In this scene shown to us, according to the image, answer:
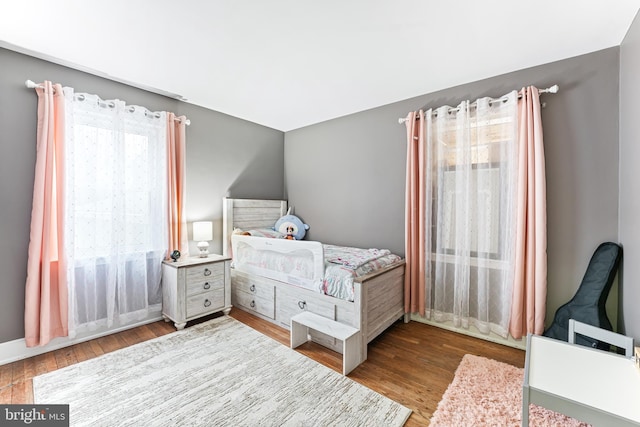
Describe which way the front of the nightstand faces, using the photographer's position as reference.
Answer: facing the viewer and to the right of the viewer

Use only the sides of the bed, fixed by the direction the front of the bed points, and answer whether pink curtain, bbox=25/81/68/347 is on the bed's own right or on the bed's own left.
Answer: on the bed's own right

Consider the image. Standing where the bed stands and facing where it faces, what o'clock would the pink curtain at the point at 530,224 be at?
The pink curtain is roughly at 11 o'clock from the bed.

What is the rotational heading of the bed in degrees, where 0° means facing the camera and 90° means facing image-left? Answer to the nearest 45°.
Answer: approximately 315°

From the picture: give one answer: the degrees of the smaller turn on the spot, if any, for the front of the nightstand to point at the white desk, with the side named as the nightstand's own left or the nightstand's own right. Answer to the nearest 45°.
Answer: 0° — it already faces it

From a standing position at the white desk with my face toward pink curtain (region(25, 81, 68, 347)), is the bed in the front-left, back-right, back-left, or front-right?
front-right

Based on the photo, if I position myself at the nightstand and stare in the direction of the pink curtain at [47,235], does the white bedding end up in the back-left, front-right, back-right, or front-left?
back-left

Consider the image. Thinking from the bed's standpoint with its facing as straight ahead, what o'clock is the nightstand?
The nightstand is roughly at 5 o'clock from the bed.

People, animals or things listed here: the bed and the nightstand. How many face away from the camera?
0

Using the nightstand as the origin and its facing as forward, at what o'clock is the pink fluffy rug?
The pink fluffy rug is roughly at 12 o'clock from the nightstand.

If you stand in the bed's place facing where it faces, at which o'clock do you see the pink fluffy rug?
The pink fluffy rug is roughly at 12 o'clock from the bed.

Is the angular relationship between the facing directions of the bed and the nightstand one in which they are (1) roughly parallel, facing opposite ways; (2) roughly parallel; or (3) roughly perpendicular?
roughly parallel
